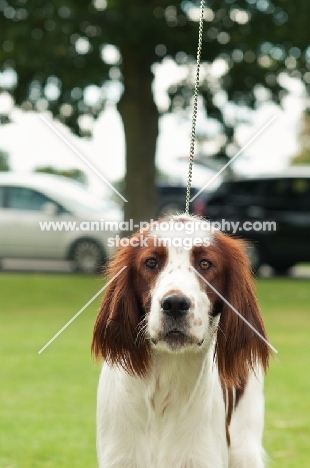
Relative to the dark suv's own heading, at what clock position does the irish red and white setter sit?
The irish red and white setter is roughly at 3 o'clock from the dark suv.

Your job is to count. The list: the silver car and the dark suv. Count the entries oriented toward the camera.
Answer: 0

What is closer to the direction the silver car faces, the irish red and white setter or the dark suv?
the dark suv

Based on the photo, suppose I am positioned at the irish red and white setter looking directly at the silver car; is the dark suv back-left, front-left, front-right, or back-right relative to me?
front-right

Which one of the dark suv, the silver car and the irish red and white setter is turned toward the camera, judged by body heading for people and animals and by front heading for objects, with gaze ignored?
the irish red and white setter

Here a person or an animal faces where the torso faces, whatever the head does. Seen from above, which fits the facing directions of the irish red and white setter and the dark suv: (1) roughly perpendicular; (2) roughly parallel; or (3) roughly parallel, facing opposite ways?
roughly perpendicular

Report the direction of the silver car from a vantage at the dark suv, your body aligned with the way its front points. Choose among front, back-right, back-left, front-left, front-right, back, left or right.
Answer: back

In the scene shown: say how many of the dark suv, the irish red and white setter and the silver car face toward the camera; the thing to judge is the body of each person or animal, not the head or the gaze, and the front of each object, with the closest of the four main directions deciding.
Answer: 1

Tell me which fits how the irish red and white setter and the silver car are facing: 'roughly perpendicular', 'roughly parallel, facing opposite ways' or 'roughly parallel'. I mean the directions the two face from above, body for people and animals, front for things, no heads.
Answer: roughly perpendicular

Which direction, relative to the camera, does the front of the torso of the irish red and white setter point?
toward the camera

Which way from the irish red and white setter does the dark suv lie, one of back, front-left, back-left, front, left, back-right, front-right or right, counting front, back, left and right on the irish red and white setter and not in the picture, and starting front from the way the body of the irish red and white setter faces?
back

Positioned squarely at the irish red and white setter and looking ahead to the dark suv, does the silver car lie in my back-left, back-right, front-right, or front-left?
front-left

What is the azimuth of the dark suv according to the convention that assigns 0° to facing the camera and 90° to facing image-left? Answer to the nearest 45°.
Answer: approximately 270°

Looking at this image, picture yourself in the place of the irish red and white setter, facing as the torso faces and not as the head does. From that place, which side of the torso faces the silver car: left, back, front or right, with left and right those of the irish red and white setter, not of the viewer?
back
